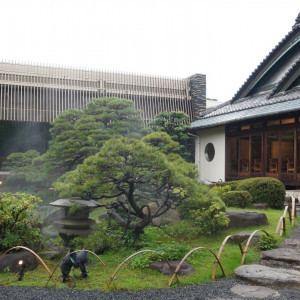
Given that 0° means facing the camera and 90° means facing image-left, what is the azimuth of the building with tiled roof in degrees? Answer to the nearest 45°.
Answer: approximately 45°

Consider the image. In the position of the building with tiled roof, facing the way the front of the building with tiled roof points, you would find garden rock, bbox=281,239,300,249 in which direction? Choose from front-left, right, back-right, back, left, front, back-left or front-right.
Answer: front-left

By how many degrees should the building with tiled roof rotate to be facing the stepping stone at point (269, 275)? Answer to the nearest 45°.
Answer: approximately 45° to its left

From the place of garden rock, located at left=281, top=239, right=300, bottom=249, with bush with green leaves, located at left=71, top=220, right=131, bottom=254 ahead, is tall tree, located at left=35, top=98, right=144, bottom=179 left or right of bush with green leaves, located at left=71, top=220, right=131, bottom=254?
right

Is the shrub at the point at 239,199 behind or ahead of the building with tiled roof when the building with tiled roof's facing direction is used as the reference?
ahead

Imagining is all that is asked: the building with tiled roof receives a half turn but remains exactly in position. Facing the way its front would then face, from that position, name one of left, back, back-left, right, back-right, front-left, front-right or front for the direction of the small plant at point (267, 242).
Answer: back-right

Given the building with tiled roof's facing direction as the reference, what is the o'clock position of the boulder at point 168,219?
The boulder is roughly at 11 o'clock from the building with tiled roof.

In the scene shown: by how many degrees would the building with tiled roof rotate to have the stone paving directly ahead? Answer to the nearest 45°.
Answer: approximately 45° to its left

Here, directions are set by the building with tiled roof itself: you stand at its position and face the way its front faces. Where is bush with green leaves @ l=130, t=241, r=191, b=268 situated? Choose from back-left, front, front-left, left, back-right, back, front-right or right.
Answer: front-left

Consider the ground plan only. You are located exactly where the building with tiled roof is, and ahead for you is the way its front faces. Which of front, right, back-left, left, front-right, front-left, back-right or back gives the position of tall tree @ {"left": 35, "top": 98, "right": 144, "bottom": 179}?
front

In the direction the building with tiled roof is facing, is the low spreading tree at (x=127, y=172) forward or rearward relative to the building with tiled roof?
forward

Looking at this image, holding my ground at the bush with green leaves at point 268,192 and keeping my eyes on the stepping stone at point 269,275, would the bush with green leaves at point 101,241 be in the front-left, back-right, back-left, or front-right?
front-right

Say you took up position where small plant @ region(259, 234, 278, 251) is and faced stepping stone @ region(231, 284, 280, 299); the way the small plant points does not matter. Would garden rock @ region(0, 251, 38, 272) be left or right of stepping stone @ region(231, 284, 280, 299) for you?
right
